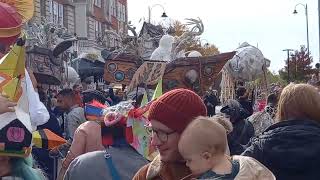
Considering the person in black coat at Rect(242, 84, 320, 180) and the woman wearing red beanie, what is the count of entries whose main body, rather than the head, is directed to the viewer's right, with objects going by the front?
0

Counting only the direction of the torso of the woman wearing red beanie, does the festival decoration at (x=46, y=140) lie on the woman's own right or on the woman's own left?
on the woman's own right

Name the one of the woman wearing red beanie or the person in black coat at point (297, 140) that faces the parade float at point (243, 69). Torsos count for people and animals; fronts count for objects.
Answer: the person in black coat

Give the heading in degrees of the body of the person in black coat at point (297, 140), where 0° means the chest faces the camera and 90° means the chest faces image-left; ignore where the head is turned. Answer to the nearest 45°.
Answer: approximately 180°
